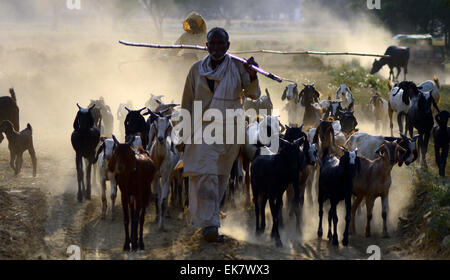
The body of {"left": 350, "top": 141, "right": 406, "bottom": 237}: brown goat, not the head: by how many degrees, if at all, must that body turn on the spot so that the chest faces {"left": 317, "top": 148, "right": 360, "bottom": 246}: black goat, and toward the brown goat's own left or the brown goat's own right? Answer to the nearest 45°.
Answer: approximately 90° to the brown goat's own right

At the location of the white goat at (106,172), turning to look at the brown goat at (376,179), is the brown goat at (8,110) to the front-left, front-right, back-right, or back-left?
back-left

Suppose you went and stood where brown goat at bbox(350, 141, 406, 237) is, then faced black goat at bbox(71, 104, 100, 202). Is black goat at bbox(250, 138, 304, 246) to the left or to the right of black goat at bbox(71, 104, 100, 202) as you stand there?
left
